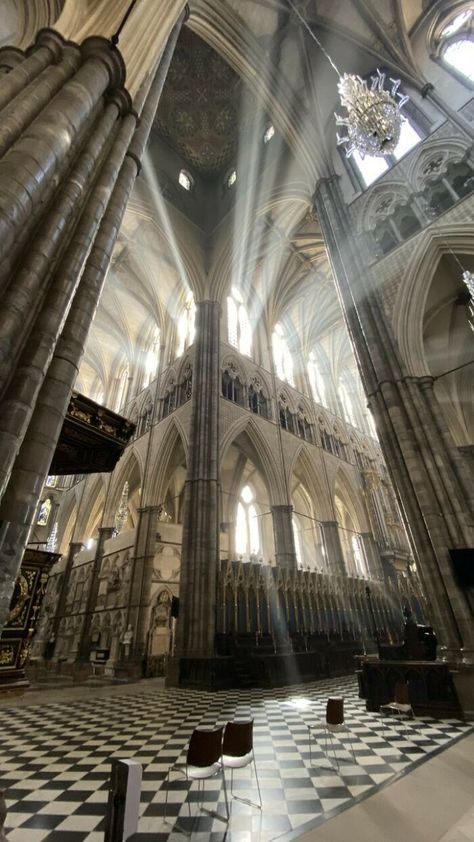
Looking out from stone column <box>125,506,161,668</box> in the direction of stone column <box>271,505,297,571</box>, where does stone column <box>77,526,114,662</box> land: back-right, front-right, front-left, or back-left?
back-left

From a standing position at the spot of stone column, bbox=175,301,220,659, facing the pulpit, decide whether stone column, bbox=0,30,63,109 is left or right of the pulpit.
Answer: left

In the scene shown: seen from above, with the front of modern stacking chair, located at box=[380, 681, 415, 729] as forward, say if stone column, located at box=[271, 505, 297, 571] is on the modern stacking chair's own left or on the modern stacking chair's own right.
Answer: on the modern stacking chair's own right

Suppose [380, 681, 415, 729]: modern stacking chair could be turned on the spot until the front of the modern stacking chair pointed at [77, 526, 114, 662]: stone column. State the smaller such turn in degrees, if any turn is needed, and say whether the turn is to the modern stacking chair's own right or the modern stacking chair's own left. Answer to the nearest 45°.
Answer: approximately 90° to the modern stacking chair's own right

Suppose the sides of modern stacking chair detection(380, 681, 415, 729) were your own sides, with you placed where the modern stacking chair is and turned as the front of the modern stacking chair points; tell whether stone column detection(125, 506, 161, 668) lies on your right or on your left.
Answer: on your right

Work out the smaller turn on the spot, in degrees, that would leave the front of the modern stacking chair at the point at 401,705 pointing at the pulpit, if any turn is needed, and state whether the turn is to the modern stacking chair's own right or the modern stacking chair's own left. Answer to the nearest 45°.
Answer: approximately 45° to the modern stacking chair's own right

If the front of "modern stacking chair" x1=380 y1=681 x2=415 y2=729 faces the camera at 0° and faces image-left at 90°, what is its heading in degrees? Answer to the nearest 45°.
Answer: approximately 45°

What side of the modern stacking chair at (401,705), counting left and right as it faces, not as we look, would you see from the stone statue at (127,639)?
right
